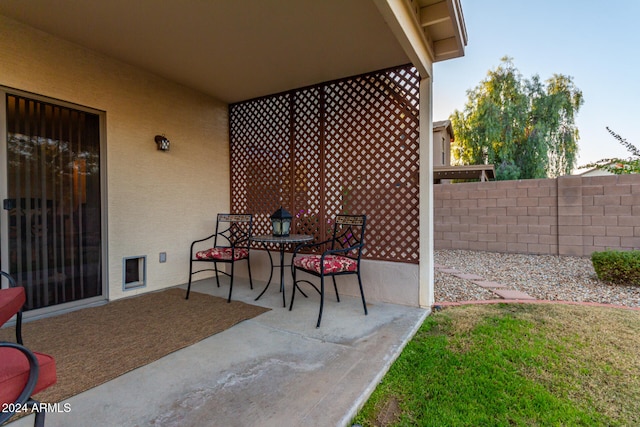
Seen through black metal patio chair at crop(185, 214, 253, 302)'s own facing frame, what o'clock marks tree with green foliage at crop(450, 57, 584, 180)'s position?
The tree with green foliage is roughly at 7 o'clock from the black metal patio chair.

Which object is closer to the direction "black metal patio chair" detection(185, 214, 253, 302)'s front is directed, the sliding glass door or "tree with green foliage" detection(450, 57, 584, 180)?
the sliding glass door

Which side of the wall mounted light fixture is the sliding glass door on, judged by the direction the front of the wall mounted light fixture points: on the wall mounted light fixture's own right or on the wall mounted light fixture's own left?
on the wall mounted light fixture's own right

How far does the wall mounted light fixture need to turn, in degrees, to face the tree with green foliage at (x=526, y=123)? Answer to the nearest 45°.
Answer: approximately 45° to its left

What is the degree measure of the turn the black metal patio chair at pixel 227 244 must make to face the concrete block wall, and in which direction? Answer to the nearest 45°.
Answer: approximately 135° to its left

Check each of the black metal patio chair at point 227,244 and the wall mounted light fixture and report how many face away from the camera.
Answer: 0

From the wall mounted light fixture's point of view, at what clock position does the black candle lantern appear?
The black candle lantern is roughly at 12 o'clock from the wall mounted light fixture.

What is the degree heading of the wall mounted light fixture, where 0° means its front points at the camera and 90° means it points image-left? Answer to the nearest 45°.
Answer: approximately 315°

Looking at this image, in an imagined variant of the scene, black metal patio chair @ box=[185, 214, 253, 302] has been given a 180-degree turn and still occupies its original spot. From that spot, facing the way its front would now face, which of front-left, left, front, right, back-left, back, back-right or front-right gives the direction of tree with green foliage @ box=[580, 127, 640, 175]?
front-right

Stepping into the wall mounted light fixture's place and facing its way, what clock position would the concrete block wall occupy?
The concrete block wall is roughly at 11 o'clock from the wall mounted light fixture.
